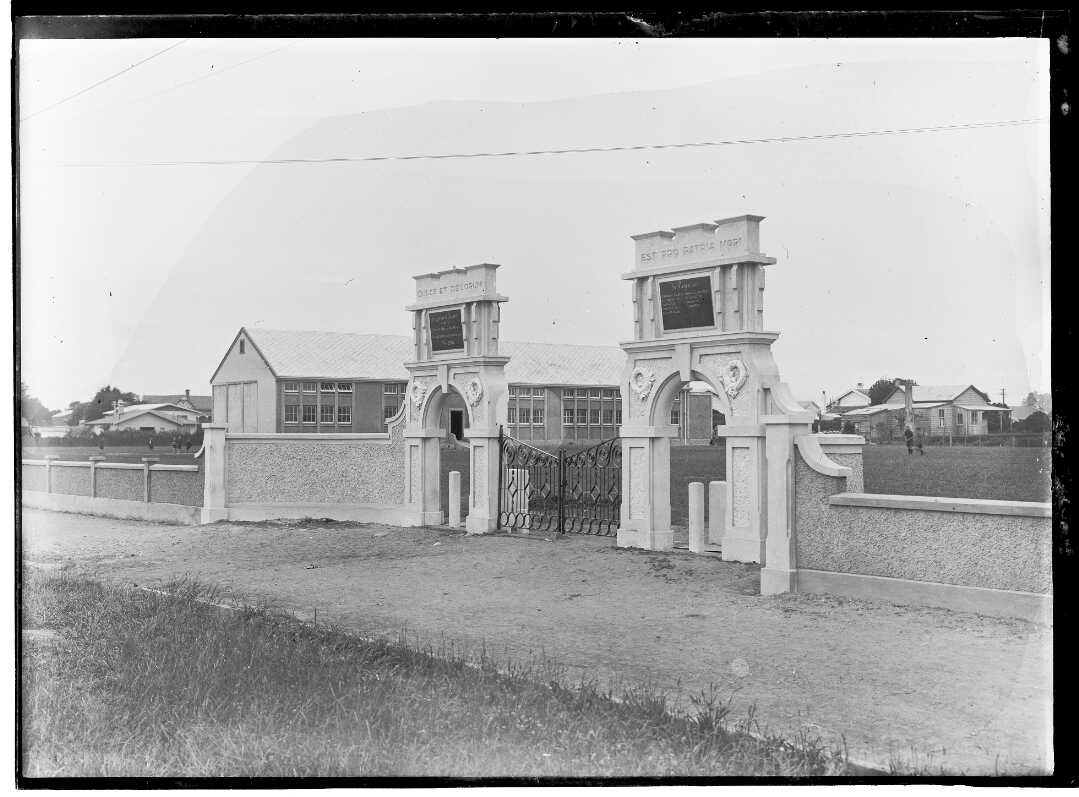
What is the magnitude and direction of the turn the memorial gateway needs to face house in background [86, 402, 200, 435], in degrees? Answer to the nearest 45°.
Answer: approximately 90° to its right

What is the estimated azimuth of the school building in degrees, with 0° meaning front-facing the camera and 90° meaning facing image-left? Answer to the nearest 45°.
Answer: approximately 0°

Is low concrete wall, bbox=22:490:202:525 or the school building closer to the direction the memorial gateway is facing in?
the low concrete wall

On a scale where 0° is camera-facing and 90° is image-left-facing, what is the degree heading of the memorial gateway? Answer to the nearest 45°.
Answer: approximately 45°

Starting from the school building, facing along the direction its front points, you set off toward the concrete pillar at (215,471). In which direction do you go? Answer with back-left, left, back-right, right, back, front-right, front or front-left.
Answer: front

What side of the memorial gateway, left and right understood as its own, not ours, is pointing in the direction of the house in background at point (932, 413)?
back

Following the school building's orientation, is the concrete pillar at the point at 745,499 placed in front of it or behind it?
in front

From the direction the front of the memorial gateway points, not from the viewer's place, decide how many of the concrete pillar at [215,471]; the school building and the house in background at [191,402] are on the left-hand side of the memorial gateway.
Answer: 0

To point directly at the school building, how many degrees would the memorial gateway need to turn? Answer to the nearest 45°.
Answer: approximately 135° to its right

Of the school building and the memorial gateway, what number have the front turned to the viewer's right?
0

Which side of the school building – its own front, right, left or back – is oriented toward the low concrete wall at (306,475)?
front

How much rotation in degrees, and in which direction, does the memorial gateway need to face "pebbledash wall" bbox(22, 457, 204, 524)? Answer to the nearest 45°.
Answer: approximately 90° to its right
